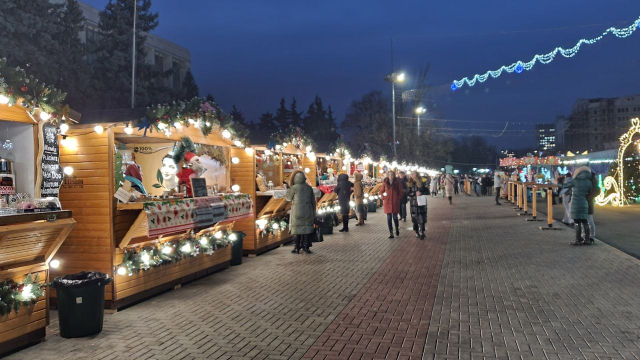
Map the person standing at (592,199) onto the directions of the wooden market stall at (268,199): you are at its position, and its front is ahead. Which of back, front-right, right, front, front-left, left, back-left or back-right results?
front-left

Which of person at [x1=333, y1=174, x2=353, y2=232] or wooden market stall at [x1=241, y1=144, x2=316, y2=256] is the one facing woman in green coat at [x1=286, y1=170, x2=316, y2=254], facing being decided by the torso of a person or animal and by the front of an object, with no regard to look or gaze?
the wooden market stall

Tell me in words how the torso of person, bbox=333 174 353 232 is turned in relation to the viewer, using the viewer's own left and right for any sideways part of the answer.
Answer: facing away from the viewer

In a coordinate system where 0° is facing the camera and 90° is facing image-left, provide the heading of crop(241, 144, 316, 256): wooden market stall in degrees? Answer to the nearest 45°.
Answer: approximately 315°

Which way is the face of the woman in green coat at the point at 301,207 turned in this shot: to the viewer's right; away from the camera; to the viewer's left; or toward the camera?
away from the camera

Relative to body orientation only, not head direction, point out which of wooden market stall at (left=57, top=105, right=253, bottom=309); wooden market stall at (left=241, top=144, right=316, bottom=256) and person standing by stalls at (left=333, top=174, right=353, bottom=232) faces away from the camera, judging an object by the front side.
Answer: the person standing by stalls

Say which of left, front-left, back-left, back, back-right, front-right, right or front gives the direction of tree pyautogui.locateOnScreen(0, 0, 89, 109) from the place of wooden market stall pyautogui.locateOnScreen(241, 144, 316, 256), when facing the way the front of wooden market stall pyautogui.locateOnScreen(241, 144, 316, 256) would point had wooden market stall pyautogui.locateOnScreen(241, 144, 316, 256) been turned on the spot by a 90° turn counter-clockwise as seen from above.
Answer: left

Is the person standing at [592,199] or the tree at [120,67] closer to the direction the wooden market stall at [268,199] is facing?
the person standing

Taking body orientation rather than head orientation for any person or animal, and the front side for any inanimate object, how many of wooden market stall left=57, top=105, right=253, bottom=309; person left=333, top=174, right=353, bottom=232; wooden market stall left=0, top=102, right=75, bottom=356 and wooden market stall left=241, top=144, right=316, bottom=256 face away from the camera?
1

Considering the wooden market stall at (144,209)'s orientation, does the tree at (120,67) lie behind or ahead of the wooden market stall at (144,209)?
behind

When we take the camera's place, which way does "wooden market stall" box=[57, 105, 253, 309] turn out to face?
facing the viewer and to the right of the viewer
